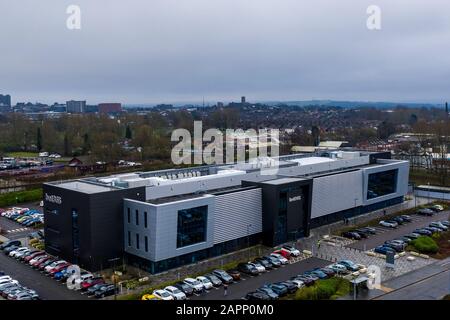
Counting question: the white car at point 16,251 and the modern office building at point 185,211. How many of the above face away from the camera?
0

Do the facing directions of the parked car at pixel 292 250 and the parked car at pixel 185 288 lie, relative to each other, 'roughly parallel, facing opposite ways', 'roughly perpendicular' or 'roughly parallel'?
roughly parallel
